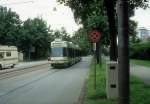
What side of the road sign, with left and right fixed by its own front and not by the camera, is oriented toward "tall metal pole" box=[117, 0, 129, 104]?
front

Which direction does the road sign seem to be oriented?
toward the camera
